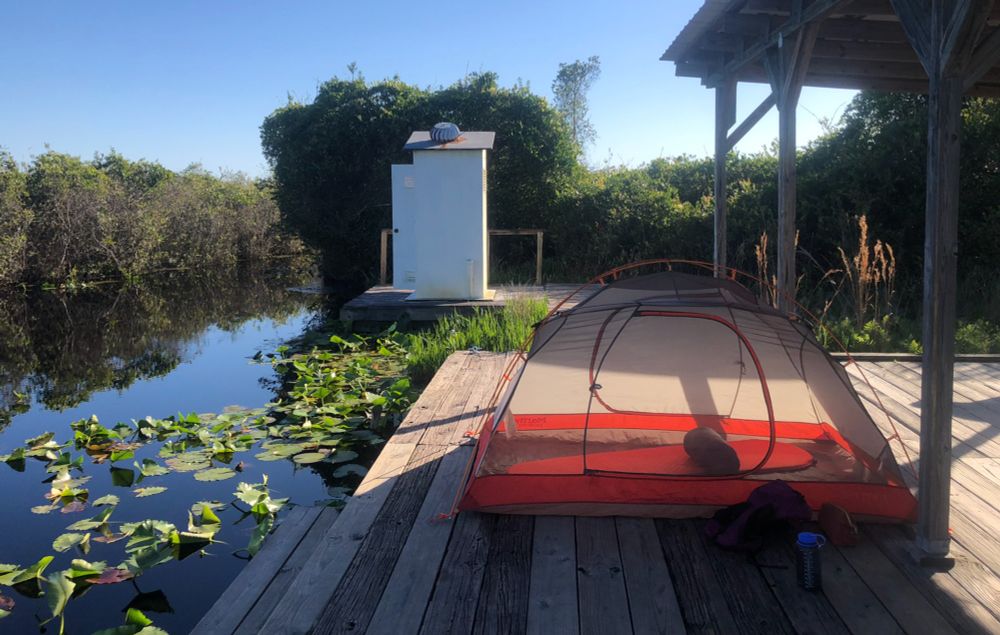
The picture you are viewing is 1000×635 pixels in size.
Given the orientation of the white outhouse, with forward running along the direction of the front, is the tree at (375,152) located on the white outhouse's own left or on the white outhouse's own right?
on the white outhouse's own right

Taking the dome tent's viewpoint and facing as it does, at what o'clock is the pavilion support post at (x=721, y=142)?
The pavilion support post is roughly at 6 o'clock from the dome tent.

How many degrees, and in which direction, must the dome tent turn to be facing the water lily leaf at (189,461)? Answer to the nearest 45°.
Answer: approximately 90° to its right

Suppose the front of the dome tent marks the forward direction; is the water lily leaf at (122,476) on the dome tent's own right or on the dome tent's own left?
on the dome tent's own right

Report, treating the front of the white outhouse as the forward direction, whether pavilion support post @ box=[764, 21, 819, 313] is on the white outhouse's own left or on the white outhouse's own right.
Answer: on the white outhouse's own left

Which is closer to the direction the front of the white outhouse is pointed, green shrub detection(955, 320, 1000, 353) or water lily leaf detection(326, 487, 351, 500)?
the water lily leaf

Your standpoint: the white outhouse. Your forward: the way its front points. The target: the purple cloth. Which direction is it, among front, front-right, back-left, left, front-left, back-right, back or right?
left

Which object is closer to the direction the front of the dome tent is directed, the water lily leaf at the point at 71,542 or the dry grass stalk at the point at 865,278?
the water lily leaf
